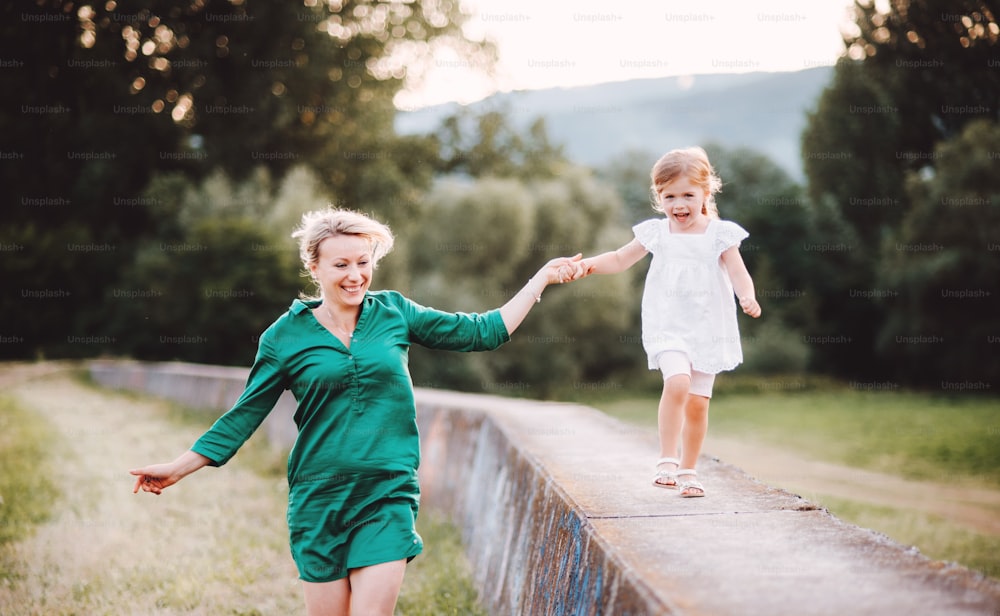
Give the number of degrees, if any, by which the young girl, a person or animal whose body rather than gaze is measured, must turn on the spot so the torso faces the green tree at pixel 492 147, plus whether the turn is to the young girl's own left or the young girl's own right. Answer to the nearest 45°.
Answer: approximately 180°

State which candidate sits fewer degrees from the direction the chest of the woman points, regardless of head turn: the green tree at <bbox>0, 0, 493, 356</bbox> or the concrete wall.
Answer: the concrete wall

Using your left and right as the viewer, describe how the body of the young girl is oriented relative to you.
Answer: facing the viewer

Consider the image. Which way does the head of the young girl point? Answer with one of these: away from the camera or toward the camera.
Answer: toward the camera

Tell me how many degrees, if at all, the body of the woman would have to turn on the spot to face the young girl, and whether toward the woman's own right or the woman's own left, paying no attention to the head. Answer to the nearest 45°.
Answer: approximately 135° to the woman's own left

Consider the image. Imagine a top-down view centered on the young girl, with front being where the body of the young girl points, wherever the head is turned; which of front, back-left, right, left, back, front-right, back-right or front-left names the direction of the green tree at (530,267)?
back

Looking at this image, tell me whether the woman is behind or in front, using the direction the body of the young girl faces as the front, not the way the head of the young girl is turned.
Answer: in front

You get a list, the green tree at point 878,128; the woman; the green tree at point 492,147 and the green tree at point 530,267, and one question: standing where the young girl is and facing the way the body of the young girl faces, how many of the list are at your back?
3

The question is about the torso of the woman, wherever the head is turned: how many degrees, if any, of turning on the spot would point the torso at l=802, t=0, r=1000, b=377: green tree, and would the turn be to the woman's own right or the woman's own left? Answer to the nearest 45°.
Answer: approximately 135° to the woman's own left

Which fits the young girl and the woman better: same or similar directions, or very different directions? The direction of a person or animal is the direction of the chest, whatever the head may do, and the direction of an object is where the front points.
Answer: same or similar directions

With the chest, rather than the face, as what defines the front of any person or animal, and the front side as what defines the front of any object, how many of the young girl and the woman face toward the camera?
2

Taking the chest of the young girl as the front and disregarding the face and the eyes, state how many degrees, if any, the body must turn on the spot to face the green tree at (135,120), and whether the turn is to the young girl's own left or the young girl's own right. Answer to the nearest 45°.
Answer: approximately 135° to the young girl's own right

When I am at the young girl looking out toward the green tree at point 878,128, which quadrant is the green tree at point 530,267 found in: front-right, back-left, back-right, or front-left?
front-left
